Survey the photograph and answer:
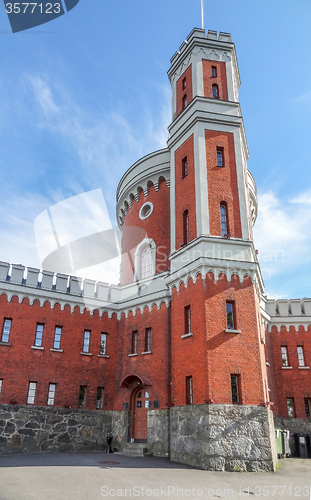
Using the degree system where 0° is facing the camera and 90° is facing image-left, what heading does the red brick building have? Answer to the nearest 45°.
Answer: approximately 0°
